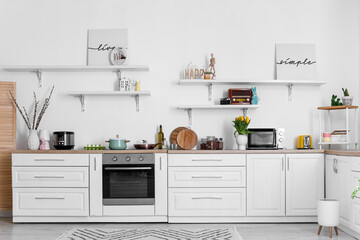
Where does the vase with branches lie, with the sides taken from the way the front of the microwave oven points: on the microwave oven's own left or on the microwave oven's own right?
on the microwave oven's own right

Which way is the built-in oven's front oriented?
toward the camera

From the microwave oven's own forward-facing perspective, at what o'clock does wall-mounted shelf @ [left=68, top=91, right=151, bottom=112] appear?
The wall-mounted shelf is roughly at 3 o'clock from the microwave oven.

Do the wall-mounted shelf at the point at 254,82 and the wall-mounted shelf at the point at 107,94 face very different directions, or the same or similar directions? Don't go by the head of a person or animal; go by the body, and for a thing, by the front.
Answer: same or similar directions

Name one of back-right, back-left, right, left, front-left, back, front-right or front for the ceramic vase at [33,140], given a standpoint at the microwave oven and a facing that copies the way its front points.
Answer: right

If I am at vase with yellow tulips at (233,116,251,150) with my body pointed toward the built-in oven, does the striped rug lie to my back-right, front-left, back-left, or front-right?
front-left

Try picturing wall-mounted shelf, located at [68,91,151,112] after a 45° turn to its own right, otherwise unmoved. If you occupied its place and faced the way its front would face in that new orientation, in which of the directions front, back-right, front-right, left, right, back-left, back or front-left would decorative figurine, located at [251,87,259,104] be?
back-left

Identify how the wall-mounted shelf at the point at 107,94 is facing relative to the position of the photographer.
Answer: facing the viewer

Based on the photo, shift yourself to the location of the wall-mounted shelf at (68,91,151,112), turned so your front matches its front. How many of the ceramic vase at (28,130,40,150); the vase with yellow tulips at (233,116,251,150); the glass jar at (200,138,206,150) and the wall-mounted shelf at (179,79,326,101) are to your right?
1

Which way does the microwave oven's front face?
toward the camera

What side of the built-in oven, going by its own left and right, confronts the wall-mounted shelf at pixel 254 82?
left

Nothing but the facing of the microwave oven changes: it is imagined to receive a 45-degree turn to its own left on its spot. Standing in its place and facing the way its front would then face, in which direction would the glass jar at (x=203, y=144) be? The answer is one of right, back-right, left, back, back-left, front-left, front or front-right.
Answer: back-right

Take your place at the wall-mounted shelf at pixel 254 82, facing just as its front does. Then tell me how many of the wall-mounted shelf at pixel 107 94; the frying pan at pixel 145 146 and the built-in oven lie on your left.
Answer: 0

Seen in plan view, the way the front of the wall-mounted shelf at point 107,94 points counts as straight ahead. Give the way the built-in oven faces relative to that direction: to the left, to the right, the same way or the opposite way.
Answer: the same way

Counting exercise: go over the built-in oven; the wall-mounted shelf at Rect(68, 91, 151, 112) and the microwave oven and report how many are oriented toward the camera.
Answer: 3
